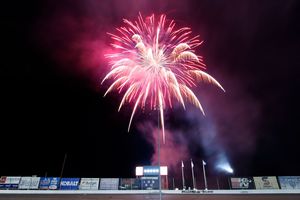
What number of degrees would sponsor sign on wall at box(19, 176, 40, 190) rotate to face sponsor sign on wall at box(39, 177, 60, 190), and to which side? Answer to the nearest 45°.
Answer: approximately 45° to its left

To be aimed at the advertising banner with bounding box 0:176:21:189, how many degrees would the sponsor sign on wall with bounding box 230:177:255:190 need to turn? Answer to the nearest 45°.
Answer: approximately 45° to its right

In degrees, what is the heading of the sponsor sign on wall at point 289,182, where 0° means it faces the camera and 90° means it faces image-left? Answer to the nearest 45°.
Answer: approximately 0°

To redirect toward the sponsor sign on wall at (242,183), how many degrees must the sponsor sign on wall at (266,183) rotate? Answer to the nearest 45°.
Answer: approximately 90° to its right
